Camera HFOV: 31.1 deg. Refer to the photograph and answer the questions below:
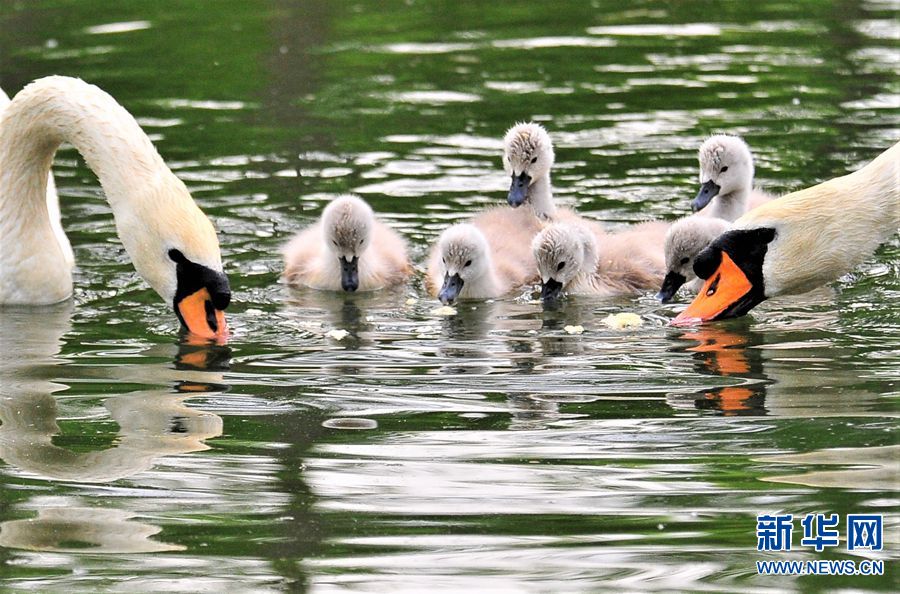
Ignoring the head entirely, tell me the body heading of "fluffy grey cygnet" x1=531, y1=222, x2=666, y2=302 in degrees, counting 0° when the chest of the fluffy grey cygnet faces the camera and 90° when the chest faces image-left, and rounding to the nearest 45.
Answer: approximately 45°

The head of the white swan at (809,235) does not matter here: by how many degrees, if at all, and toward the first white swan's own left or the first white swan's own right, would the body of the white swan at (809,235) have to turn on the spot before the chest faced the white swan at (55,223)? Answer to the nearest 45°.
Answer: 0° — it already faces it

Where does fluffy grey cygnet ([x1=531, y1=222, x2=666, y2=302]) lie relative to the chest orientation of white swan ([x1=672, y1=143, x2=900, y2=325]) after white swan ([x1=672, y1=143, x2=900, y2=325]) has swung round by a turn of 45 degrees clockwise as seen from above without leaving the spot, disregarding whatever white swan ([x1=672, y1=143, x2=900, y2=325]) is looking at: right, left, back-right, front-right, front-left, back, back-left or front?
front

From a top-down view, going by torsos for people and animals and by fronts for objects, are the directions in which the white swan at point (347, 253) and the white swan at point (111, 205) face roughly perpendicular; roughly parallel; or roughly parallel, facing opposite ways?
roughly perpendicular

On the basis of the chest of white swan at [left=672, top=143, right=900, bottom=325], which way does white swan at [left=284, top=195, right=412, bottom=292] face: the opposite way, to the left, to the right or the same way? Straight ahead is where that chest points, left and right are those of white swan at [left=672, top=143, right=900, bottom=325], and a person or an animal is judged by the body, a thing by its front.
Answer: to the left

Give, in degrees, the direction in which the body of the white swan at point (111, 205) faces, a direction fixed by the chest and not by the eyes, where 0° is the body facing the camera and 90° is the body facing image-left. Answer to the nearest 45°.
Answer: approximately 270°

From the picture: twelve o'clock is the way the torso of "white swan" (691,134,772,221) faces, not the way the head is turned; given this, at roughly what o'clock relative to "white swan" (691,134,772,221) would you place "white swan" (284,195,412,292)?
"white swan" (284,195,412,292) is roughly at 1 o'clock from "white swan" (691,134,772,221).

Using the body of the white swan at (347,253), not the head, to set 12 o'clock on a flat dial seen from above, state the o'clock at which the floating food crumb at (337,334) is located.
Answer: The floating food crumb is roughly at 12 o'clock from the white swan.

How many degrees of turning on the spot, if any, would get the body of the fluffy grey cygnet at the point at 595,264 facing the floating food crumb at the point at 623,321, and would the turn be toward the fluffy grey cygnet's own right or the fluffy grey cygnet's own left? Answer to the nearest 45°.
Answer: approximately 45° to the fluffy grey cygnet's own left

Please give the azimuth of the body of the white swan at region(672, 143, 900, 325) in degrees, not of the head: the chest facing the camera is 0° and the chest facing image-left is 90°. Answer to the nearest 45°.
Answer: approximately 90°
